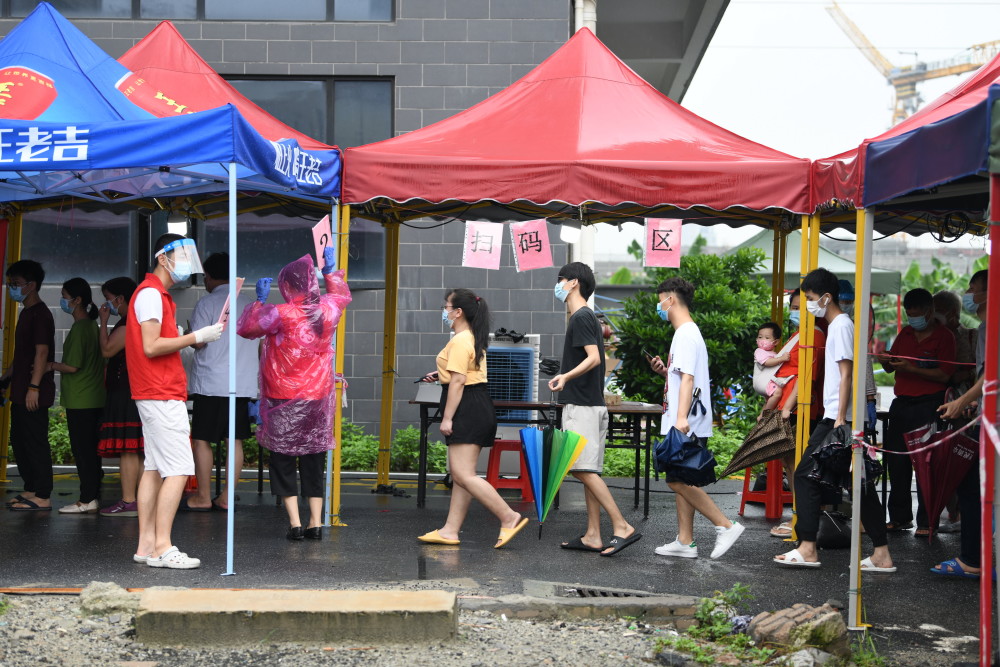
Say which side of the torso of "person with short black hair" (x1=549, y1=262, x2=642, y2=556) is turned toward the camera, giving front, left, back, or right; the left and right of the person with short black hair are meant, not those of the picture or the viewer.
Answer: left

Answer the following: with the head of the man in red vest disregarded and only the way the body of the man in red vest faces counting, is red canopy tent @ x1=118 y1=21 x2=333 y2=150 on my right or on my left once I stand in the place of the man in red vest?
on my left

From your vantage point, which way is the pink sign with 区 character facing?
toward the camera

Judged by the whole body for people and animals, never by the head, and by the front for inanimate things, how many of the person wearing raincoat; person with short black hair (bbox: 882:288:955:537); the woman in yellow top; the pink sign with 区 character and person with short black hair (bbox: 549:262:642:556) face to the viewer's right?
0

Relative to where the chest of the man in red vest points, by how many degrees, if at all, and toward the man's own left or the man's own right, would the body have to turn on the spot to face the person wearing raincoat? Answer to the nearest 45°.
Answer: approximately 45° to the man's own left

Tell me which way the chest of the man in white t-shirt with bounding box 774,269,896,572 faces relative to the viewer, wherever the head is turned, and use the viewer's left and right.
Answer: facing to the left of the viewer

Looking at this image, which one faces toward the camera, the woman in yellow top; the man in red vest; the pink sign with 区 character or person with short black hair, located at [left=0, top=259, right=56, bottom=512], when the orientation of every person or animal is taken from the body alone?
the pink sign with 区 character

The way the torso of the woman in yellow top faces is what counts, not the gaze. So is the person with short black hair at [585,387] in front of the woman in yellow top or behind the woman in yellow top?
behind

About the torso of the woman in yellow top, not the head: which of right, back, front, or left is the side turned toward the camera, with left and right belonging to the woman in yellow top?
left

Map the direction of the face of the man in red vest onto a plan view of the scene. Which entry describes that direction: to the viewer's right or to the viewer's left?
to the viewer's right

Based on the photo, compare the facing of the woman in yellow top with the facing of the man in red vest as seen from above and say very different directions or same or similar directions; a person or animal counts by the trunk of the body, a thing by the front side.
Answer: very different directions
